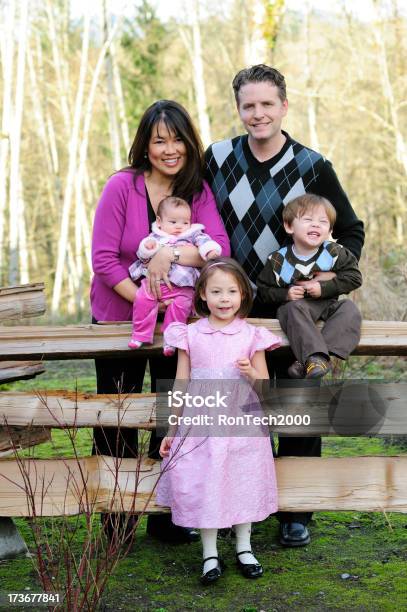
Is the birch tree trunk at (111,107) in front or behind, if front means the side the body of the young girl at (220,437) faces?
behind

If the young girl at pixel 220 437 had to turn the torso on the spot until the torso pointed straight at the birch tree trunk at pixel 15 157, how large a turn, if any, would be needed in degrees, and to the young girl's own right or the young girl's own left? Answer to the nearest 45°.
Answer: approximately 180°

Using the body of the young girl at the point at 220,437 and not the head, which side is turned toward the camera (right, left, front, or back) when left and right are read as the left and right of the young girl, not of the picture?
front

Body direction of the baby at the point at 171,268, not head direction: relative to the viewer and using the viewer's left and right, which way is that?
facing the viewer

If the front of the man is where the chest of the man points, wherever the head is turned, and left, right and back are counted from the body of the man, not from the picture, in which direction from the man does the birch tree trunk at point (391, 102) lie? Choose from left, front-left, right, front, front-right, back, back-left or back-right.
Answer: back

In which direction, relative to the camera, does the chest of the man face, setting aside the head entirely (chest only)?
toward the camera

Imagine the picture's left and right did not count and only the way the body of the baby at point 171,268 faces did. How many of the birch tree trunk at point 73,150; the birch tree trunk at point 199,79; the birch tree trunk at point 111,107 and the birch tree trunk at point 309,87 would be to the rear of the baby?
4

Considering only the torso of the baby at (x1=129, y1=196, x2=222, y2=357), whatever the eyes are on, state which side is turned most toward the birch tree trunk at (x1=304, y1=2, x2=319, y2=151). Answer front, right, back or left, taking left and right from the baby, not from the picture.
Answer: back

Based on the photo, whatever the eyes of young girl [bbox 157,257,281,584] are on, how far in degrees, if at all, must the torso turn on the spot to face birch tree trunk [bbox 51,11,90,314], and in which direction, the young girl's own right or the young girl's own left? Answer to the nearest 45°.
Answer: approximately 180°

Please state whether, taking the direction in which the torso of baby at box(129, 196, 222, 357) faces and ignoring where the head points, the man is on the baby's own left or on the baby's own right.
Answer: on the baby's own left

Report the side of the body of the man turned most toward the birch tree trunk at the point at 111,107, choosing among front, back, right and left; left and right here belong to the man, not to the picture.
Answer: back

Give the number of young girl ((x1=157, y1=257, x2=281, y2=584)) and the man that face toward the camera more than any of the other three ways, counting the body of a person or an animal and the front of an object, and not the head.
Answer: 2
